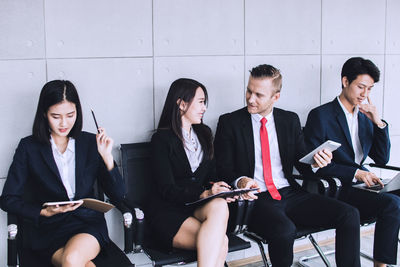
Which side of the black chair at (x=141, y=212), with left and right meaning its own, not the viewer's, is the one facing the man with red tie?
left

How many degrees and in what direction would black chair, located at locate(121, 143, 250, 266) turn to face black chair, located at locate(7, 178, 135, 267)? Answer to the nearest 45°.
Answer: approximately 90° to its right

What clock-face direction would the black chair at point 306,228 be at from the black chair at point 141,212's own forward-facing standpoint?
the black chair at point 306,228 is roughly at 10 o'clock from the black chair at point 141,212.

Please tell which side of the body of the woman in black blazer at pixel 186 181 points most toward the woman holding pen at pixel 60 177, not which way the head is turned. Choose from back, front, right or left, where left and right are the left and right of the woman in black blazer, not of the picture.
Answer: right

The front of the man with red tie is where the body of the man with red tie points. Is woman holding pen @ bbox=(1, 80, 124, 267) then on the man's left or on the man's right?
on the man's right

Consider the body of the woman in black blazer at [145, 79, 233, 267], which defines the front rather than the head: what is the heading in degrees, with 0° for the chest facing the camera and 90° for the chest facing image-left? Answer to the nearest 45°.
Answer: approximately 315°

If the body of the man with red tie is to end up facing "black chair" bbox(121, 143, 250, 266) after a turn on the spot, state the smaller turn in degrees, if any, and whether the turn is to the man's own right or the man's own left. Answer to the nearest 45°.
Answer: approximately 45° to the man's own right

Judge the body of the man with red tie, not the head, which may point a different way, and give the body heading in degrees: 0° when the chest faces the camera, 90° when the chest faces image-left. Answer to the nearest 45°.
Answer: approximately 0°
